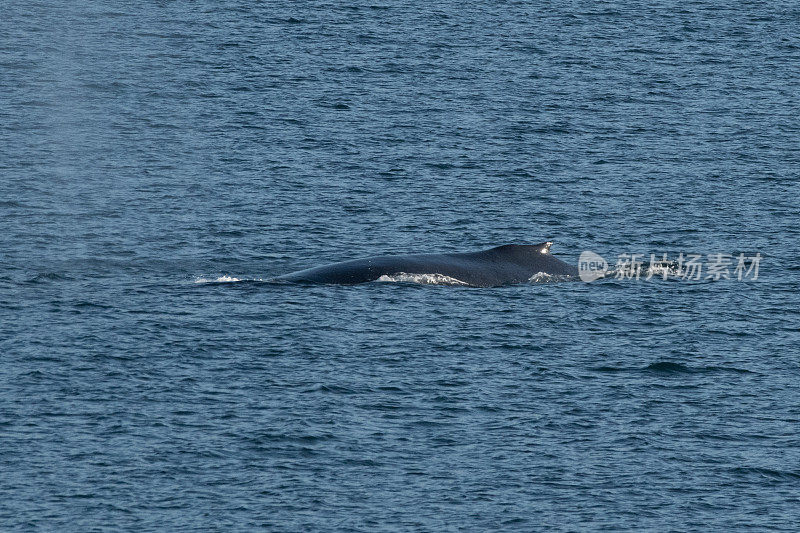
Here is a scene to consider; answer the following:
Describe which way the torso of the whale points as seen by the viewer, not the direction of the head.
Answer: to the viewer's left
